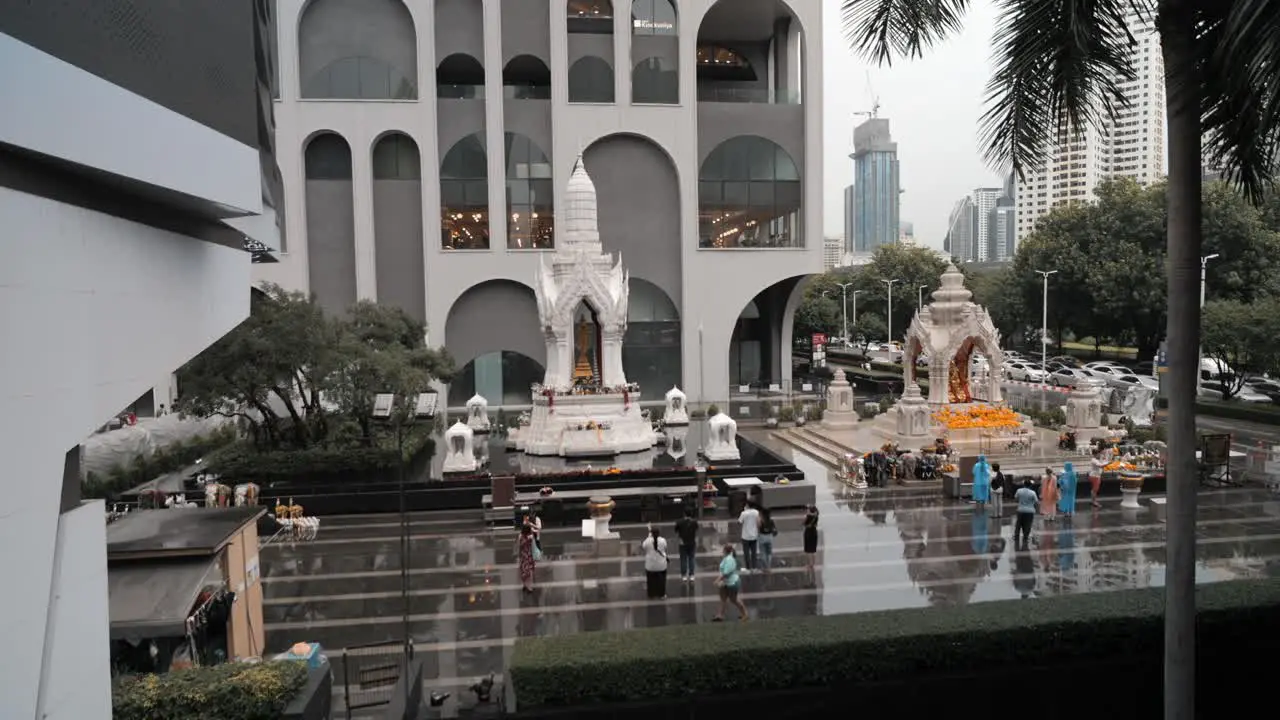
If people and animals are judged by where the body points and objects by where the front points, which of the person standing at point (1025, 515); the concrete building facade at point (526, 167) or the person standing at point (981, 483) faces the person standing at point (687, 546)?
the concrete building facade

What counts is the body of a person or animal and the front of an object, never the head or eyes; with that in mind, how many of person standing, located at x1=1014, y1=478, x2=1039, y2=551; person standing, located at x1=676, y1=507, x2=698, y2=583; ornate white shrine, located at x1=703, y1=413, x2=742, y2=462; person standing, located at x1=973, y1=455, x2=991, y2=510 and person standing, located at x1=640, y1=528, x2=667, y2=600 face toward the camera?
1

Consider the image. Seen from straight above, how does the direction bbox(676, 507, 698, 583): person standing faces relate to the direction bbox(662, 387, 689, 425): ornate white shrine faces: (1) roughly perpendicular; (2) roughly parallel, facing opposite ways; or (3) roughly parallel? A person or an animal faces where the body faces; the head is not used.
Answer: roughly parallel, facing opposite ways

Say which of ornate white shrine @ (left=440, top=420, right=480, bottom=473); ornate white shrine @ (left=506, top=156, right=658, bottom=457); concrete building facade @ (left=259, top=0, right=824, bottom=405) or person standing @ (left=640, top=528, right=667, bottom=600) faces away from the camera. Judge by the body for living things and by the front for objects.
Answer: the person standing

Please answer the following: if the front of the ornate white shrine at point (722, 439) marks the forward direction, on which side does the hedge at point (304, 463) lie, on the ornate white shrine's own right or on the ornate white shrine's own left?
on the ornate white shrine's own right

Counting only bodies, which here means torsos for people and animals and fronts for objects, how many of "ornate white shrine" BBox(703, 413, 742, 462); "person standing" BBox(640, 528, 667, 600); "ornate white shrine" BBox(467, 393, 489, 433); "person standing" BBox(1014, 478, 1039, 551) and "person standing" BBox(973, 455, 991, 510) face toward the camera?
2

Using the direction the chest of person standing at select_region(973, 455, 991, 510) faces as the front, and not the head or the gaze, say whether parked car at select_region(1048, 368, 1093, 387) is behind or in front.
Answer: in front

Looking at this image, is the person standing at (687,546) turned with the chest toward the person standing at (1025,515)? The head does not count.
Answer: no

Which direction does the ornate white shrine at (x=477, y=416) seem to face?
toward the camera

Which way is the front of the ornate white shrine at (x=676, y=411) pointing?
toward the camera

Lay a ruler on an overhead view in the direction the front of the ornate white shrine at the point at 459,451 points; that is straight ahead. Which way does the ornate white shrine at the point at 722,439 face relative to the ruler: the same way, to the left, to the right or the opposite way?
the same way

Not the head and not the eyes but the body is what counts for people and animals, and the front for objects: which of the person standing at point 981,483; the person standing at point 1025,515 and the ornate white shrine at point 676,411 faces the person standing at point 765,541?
the ornate white shrine

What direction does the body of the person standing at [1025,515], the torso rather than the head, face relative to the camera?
away from the camera

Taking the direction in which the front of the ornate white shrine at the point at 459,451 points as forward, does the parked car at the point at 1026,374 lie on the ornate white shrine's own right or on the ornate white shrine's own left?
on the ornate white shrine's own left

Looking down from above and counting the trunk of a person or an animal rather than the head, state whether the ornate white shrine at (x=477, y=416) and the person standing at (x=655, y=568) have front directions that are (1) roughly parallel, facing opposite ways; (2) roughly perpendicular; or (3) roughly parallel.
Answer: roughly parallel, facing opposite ways

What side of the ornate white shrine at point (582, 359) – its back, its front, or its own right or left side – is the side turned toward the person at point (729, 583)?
front

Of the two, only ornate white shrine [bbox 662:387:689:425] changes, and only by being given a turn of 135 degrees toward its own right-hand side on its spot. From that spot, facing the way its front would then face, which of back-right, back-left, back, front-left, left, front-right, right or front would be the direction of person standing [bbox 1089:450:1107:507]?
back

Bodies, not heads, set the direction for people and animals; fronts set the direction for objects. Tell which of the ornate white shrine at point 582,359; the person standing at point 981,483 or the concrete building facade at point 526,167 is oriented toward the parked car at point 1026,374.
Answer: the person standing

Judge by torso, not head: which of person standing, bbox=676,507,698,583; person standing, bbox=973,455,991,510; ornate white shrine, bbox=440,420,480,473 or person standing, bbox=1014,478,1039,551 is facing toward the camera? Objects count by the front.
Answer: the ornate white shrine

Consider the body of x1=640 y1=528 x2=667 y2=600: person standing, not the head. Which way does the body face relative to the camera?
away from the camera
